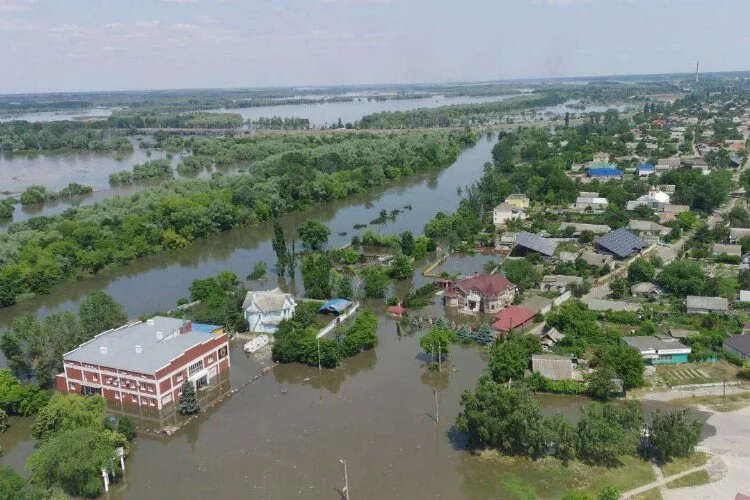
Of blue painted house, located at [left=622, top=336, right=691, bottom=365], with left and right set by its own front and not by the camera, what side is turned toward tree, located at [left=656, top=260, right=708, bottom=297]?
back

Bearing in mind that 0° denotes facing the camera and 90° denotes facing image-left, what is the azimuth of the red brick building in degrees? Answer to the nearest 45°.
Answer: approximately 315°

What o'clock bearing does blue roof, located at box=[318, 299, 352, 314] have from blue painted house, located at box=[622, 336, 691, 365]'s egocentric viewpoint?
The blue roof is roughly at 3 o'clock from the blue painted house.

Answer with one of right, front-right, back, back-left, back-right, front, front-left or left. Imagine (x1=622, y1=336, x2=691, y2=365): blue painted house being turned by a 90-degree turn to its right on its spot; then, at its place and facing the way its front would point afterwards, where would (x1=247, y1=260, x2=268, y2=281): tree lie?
front

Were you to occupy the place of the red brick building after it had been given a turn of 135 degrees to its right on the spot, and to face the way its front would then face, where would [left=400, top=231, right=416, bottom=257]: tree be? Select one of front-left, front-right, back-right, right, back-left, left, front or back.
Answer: back-right

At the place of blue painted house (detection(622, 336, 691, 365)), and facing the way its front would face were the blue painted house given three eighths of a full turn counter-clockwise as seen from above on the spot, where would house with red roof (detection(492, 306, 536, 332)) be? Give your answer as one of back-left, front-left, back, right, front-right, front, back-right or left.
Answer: back-left

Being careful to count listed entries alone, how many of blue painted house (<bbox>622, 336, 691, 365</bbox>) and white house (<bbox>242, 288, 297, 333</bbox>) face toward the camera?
2

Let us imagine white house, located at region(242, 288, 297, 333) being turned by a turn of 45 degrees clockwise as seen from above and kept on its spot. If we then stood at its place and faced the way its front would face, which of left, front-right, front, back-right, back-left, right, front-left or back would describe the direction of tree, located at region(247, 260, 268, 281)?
back-right
